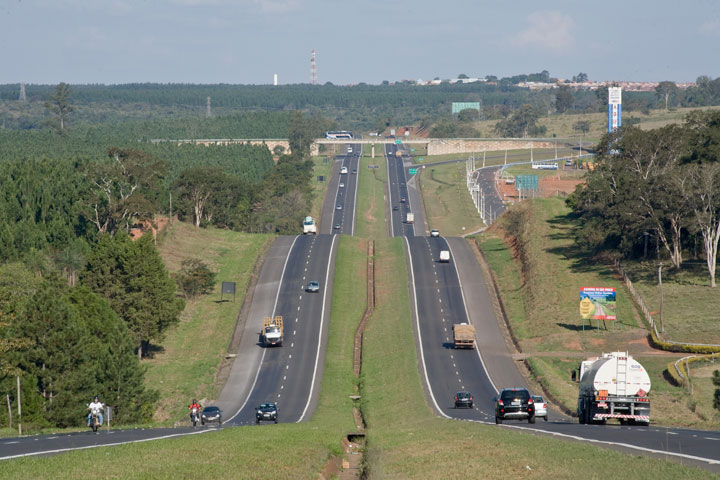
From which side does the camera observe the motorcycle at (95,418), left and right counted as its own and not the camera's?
front

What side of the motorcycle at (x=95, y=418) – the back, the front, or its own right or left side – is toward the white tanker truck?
left
